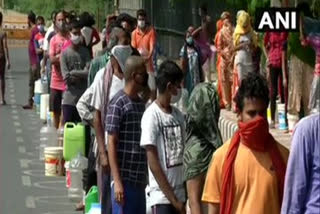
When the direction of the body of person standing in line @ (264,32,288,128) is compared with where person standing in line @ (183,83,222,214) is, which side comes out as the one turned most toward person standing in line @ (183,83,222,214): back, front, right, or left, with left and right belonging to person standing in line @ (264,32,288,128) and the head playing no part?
front

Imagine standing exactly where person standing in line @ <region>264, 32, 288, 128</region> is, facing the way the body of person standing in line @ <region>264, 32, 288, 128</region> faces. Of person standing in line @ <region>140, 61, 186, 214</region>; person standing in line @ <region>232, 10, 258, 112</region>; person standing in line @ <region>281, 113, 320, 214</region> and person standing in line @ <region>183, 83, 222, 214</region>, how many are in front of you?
3
